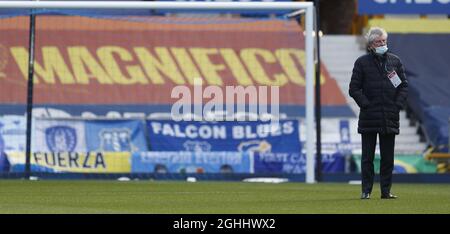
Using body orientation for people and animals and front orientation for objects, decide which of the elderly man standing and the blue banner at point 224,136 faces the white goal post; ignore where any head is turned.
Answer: the blue banner

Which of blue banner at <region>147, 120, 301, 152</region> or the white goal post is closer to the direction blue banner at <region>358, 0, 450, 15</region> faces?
the white goal post

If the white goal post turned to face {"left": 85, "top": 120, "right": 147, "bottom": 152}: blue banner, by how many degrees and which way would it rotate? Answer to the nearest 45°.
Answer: approximately 135° to its right

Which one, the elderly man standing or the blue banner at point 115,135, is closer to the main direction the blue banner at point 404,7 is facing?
the elderly man standing

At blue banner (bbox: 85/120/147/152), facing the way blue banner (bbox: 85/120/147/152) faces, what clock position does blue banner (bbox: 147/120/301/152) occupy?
blue banner (bbox: 147/120/301/152) is roughly at 9 o'clock from blue banner (bbox: 85/120/147/152).

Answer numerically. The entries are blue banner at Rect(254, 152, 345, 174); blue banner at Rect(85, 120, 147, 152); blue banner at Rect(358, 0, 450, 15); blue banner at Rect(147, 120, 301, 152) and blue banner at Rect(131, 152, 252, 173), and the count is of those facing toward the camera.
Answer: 5

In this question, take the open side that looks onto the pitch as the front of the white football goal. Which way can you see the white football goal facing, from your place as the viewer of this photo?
facing the viewer

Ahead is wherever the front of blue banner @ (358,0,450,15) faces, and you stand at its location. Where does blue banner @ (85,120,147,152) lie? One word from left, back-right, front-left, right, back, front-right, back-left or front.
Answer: right

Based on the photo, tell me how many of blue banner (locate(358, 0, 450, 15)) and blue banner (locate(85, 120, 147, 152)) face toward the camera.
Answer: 2

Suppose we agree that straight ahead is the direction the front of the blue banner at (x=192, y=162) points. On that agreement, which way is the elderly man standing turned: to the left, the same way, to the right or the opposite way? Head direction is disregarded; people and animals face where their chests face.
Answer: the same way

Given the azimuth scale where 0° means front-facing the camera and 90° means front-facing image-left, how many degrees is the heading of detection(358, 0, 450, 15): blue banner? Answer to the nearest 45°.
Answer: approximately 0°

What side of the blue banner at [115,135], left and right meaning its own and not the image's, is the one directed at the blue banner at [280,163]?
left

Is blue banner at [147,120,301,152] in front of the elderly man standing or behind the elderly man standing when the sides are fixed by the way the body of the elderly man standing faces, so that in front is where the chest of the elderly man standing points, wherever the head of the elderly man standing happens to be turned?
behind

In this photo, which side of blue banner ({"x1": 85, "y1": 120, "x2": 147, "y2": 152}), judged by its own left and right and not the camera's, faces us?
front

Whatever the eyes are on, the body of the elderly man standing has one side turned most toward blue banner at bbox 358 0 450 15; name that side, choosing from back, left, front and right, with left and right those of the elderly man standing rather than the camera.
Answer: back
